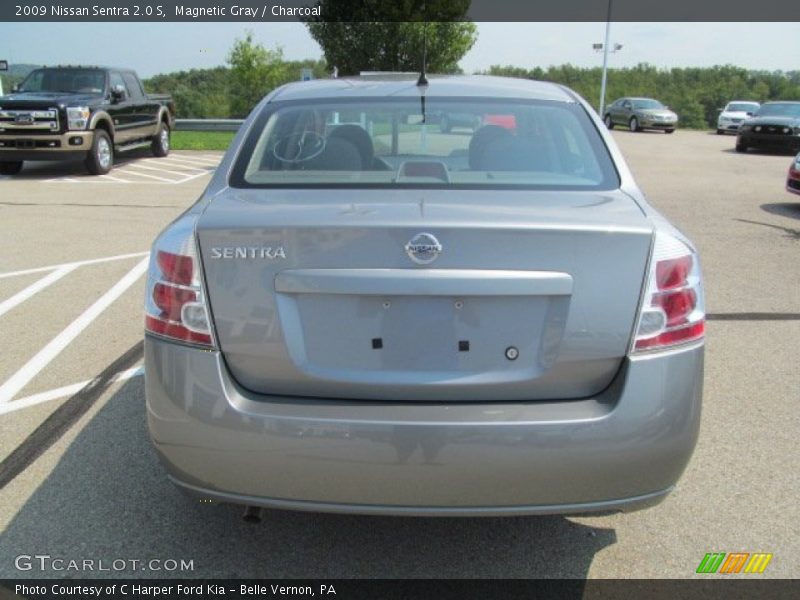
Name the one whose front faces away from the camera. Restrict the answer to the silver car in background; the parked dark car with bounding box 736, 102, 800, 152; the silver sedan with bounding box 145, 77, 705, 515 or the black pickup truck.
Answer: the silver sedan

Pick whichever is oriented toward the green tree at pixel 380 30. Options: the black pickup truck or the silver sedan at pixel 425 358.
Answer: the silver sedan

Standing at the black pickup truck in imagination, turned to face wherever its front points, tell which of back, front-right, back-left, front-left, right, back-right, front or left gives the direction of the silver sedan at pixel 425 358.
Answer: front-left

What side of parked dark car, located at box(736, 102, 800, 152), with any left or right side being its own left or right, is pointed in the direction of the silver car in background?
right

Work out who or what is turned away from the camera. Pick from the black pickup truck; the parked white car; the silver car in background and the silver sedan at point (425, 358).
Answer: the silver sedan

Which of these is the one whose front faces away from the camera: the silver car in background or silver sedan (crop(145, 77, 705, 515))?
the silver sedan

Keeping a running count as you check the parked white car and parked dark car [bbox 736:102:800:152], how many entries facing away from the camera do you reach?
0

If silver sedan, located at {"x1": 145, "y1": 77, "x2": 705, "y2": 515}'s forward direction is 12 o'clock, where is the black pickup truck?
The black pickup truck is roughly at 11 o'clock from the silver sedan.

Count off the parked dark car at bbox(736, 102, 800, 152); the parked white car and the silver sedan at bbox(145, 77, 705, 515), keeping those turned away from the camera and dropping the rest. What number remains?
1

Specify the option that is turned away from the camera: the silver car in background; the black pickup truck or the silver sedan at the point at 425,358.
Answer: the silver sedan

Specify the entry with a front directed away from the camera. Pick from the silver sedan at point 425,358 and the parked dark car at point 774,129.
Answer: the silver sedan

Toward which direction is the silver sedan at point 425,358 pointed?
away from the camera

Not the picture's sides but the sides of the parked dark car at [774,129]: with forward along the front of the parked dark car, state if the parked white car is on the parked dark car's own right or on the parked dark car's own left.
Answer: on the parked dark car's own right

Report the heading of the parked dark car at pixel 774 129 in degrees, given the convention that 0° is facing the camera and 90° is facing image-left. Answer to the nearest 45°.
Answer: approximately 45°
